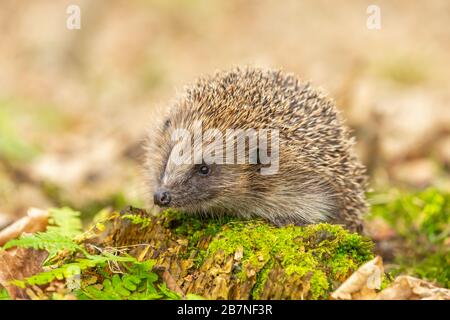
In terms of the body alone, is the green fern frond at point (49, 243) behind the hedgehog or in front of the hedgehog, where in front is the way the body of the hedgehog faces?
in front

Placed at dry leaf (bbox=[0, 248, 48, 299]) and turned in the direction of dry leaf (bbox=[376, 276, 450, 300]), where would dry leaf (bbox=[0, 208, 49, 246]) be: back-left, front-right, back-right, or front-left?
back-left

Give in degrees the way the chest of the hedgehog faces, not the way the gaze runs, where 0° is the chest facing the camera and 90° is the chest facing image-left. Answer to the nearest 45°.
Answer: approximately 45°

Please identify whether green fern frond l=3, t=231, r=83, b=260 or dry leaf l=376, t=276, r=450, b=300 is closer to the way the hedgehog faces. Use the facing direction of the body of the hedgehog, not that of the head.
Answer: the green fern frond

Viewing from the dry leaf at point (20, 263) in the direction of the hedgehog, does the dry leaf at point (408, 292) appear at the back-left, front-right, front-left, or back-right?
front-right

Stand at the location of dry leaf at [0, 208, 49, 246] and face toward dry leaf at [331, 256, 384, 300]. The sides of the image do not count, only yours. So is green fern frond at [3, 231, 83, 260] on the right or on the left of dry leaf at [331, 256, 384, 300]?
right
